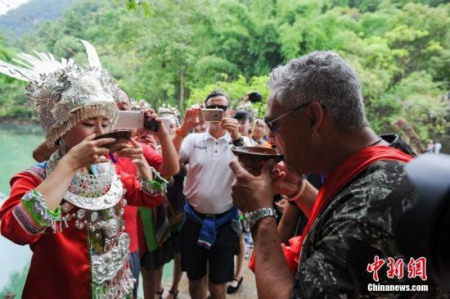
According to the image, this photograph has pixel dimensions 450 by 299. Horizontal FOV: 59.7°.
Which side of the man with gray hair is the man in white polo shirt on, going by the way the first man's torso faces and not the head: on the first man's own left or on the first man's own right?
on the first man's own right

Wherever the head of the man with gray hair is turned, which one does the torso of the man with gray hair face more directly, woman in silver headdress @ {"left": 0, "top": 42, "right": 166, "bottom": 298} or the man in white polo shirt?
the woman in silver headdress

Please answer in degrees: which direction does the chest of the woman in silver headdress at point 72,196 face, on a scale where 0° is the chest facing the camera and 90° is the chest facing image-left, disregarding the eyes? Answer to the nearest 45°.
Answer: approximately 315°

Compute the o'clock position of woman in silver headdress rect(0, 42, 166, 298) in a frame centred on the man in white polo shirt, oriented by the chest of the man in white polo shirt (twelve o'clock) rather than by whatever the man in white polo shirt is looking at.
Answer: The woman in silver headdress is roughly at 1 o'clock from the man in white polo shirt.

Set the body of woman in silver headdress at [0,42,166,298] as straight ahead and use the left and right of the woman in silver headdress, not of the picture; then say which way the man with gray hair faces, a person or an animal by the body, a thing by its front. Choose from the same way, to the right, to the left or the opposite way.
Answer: the opposite way

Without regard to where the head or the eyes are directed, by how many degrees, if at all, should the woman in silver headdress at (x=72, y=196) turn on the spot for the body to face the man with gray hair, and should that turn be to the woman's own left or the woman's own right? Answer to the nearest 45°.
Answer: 0° — they already face them

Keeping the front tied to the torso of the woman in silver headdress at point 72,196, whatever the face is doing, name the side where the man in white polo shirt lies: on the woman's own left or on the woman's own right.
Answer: on the woman's own left

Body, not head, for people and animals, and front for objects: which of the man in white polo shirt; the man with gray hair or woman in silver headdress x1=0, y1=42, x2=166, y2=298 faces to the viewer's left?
the man with gray hair

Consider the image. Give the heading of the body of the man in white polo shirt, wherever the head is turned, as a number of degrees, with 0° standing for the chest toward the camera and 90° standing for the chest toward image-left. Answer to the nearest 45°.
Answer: approximately 0°

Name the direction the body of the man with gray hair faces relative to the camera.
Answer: to the viewer's left
